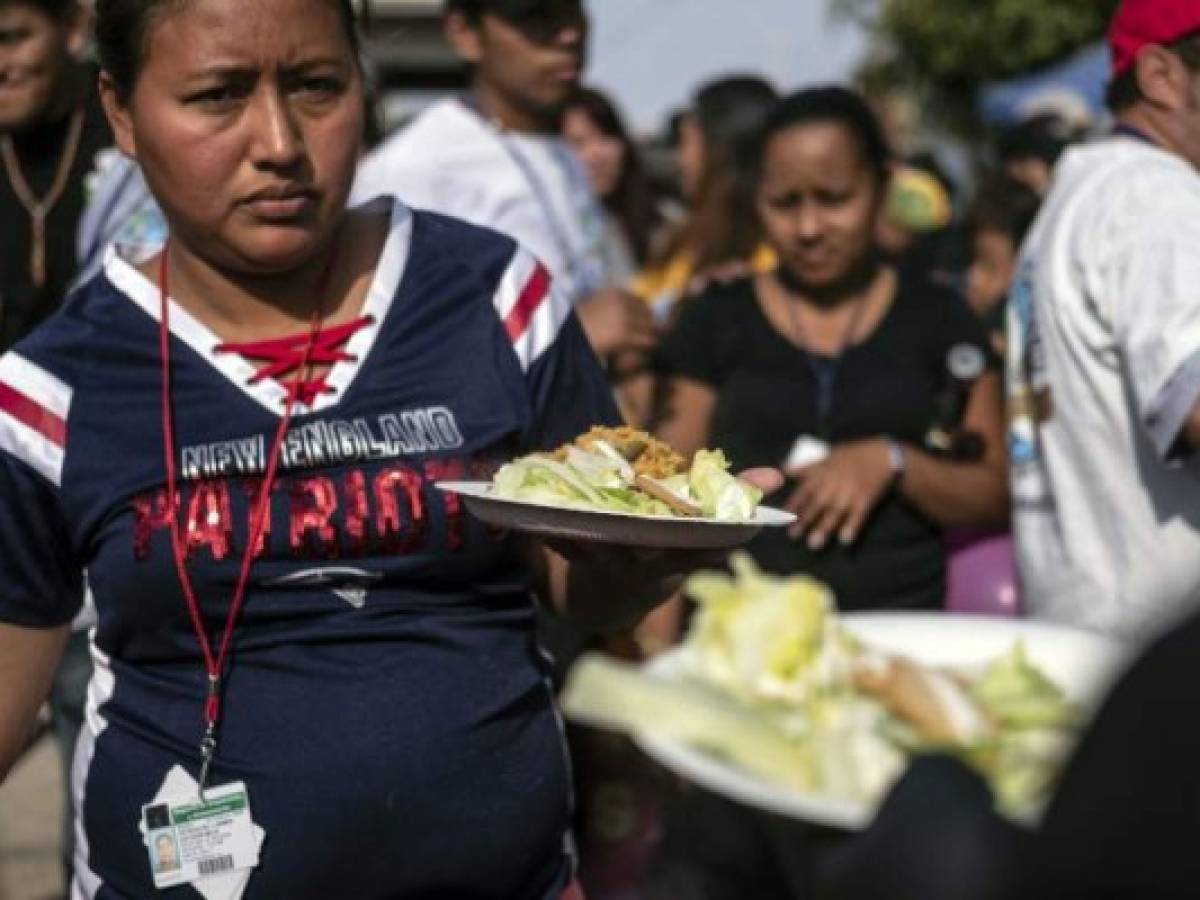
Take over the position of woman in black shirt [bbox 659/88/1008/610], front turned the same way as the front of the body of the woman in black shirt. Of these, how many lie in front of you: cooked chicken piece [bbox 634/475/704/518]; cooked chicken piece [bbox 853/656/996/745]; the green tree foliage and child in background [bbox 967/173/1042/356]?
2

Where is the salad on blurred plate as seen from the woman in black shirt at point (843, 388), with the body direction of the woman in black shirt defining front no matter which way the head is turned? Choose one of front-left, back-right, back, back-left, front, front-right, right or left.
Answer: front

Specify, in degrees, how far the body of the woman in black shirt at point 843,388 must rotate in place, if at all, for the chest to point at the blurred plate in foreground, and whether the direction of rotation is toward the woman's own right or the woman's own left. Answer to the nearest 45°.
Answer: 0° — they already face it

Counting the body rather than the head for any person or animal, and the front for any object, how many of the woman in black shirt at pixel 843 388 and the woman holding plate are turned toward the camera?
2

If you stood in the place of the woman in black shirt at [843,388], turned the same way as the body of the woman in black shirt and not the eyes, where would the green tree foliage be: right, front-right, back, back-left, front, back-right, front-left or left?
back

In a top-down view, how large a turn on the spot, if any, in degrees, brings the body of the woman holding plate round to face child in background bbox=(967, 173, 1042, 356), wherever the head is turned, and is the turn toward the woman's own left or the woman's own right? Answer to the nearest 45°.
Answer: approximately 135° to the woman's own left

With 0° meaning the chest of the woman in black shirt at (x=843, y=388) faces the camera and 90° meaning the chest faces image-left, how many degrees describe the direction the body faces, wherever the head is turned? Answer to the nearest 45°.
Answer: approximately 0°

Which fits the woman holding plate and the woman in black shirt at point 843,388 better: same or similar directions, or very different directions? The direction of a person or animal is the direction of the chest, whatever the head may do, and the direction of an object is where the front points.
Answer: same or similar directions

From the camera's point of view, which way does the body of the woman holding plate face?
toward the camera

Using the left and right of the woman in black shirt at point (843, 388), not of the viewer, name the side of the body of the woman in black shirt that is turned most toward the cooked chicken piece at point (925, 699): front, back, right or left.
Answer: front

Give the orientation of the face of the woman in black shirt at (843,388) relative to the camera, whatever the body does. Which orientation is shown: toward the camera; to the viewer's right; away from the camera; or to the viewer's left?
toward the camera

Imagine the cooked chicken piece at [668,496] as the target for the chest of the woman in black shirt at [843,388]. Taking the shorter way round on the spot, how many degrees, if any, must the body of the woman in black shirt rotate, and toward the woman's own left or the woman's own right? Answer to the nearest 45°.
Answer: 0° — they already face it
